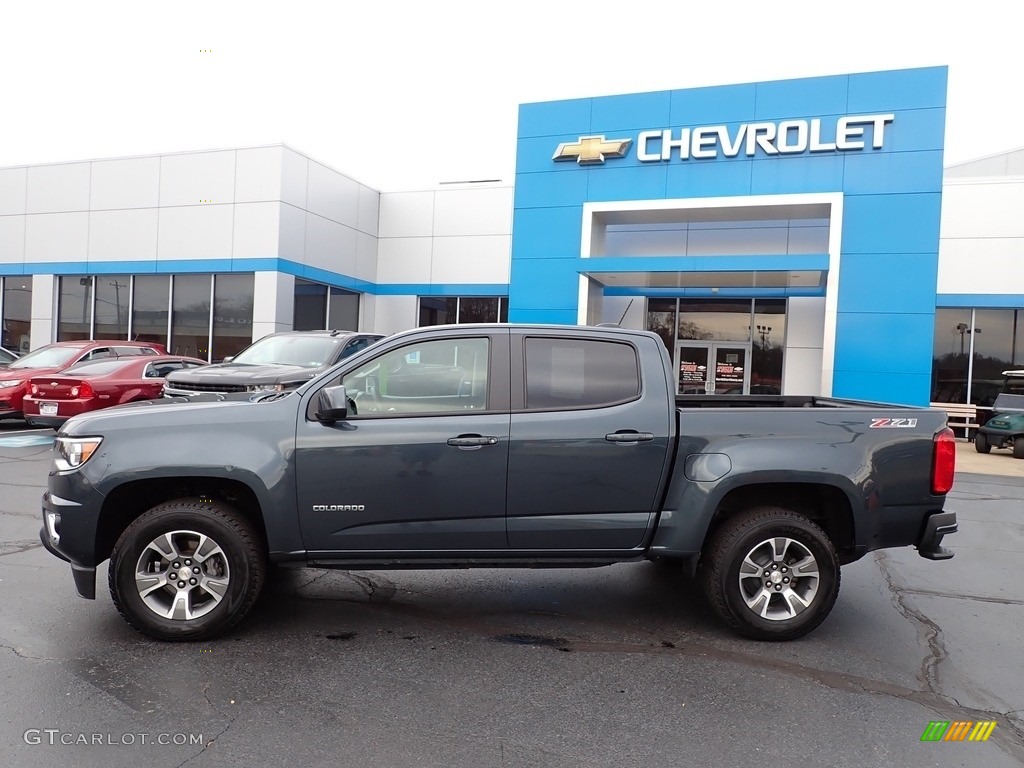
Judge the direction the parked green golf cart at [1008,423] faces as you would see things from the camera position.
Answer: facing the viewer and to the left of the viewer

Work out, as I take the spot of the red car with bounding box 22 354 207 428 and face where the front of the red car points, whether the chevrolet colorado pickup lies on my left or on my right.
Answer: on my right

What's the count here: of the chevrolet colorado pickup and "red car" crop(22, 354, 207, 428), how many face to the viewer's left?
1

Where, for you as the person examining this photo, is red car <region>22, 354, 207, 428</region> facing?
facing away from the viewer and to the right of the viewer

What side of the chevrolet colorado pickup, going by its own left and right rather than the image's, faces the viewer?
left

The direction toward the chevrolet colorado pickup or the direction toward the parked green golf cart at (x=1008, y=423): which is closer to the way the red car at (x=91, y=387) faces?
the parked green golf cart

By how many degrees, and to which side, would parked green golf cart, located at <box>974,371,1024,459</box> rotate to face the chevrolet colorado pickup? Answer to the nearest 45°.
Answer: approximately 45° to its left

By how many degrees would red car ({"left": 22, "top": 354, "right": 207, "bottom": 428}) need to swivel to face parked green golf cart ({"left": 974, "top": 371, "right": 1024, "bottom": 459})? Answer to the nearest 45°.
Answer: approximately 45° to its right

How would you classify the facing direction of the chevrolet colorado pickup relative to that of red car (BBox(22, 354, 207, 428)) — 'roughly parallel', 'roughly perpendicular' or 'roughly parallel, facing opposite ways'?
roughly perpendicular
